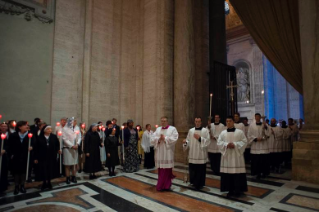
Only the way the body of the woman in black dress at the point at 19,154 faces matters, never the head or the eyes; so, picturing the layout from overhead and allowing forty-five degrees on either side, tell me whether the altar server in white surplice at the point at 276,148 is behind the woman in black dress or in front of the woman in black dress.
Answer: in front

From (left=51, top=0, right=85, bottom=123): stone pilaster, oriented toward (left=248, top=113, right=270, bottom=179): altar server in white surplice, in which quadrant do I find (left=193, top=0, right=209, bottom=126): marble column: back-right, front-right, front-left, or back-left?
front-left

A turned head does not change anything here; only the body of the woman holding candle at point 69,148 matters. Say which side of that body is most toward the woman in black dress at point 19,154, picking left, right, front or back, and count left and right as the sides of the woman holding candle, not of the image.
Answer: right

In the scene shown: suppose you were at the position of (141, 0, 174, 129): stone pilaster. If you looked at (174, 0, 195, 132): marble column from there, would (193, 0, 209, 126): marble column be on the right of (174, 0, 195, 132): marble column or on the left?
left

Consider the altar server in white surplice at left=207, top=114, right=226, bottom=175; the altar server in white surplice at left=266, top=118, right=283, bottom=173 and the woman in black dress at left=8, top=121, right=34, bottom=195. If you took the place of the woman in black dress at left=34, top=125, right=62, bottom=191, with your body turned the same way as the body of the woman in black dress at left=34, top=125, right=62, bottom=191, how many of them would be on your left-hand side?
2

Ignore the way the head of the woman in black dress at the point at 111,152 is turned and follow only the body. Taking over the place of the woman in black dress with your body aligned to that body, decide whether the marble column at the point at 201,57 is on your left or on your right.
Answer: on your left

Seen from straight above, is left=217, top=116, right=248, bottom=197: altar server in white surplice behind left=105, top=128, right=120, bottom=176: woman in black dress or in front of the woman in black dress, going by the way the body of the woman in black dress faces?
in front

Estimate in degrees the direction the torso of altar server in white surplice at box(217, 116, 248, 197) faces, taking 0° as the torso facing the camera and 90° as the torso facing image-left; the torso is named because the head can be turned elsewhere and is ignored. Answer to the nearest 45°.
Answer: approximately 0°

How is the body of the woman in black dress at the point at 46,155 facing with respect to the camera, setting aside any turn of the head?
toward the camera

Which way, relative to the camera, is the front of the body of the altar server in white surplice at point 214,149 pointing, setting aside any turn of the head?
toward the camera

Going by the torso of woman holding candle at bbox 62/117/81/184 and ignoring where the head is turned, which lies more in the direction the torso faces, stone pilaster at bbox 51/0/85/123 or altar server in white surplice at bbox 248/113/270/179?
the altar server in white surplice

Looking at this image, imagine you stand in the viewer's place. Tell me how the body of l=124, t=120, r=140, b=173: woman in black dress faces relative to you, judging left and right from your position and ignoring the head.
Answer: facing the viewer and to the right of the viewer
